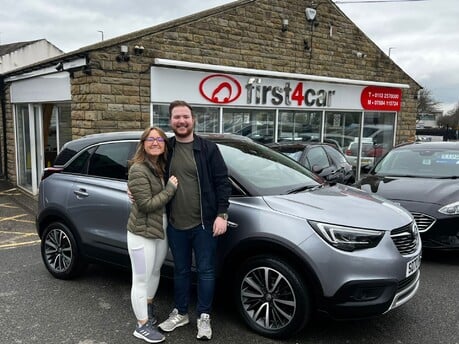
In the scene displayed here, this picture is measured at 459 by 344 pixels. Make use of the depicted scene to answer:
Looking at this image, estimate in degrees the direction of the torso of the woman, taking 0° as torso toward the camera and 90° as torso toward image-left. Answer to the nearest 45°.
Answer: approximately 315°

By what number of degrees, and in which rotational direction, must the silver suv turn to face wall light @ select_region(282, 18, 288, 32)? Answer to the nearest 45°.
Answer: approximately 135° to its left

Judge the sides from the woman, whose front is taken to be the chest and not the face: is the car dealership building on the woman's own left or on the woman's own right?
on the woman's own left

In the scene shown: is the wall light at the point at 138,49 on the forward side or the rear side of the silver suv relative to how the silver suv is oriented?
on the rear side

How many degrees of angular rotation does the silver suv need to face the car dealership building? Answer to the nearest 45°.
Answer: approximately 135° to its left

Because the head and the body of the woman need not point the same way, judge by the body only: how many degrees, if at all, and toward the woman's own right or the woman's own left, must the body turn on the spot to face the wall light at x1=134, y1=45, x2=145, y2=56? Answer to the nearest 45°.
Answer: approximately 135° to the woman's own left

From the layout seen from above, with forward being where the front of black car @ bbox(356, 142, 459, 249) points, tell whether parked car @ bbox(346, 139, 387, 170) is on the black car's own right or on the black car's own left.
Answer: on the black car's own right
